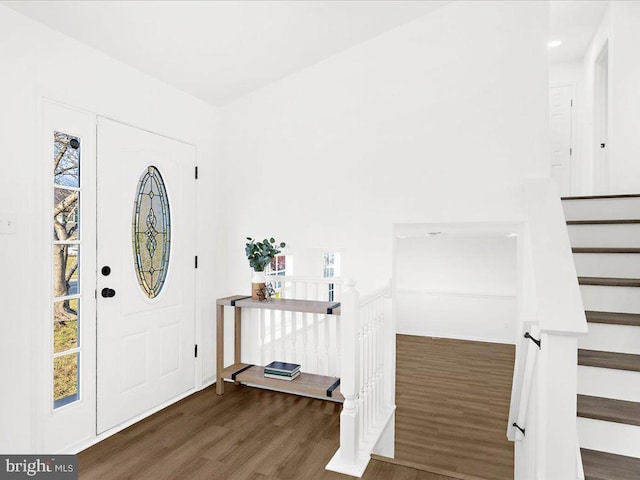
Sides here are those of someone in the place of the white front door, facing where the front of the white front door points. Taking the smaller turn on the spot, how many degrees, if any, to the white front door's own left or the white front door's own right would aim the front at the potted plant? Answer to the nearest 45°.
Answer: approximately 45° to the white front door's own left

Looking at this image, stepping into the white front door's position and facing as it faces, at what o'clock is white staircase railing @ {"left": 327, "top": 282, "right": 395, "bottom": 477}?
The white staircase railing is roughly at 12 o'clock from the white front door.

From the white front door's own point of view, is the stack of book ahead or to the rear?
ahead

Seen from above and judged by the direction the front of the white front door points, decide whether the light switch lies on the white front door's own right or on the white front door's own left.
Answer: on the white front door's own right

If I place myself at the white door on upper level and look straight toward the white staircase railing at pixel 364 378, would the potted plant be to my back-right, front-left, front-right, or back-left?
front-right

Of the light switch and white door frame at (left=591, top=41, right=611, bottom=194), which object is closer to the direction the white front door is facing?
the white door frame

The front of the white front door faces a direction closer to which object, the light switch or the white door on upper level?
the white door on upper level

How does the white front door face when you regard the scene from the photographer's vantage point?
facing the viewer and to the right of the viewer

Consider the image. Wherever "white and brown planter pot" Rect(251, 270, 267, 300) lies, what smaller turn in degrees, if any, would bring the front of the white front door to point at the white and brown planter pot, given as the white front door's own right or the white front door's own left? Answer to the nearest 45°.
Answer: approximately 45° to the white front door's own left

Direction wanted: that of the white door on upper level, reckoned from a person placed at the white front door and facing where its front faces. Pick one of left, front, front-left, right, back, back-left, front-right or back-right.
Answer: front-left

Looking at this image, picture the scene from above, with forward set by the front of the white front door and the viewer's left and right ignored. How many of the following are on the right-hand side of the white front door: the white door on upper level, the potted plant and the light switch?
1
